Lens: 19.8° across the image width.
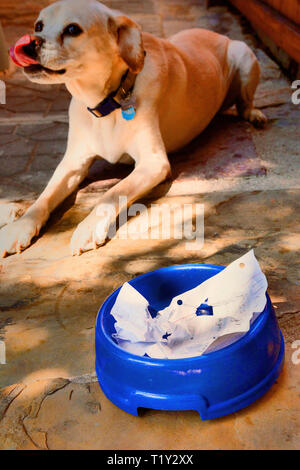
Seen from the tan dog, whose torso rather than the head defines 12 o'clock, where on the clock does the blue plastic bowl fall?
The blue plastic bowl is roughly at 10 o'clock from the tan dog.

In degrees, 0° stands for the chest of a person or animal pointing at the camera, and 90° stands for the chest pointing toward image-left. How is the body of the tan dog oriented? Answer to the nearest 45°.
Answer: approximately 45°

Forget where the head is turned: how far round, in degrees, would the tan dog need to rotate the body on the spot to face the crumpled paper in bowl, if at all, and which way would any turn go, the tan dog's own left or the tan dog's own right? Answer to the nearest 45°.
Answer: approximately 45° to the tan dog's own left
